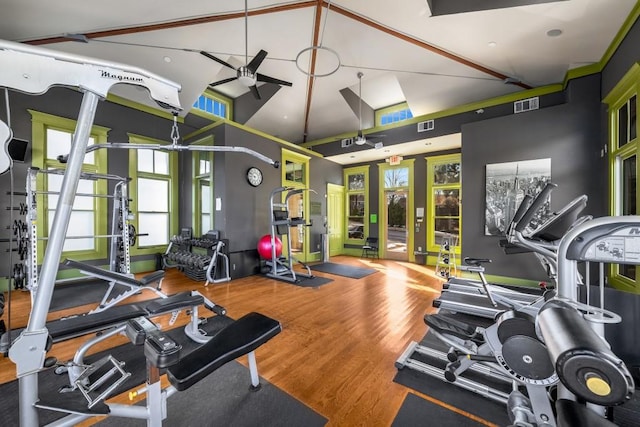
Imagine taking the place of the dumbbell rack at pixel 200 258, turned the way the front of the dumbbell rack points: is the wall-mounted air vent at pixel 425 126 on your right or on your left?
on your left

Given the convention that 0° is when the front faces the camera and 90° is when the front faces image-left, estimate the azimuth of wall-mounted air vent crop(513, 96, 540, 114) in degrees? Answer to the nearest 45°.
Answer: approximately 45°

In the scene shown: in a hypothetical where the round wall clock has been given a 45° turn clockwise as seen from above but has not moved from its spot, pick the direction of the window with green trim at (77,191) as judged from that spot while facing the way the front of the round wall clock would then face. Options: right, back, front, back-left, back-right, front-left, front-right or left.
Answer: right

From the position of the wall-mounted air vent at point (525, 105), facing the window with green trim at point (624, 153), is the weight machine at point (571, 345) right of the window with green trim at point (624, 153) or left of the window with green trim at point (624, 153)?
right

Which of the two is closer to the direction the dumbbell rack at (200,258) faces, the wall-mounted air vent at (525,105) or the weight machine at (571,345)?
the weight machine

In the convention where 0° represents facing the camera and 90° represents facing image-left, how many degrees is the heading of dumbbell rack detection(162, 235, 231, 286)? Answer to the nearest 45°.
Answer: approximately 45°

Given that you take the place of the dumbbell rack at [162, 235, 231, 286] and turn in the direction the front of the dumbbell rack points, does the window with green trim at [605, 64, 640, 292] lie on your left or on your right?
on your left

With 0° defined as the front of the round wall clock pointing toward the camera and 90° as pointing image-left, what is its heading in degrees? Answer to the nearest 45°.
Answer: approximately 315°
